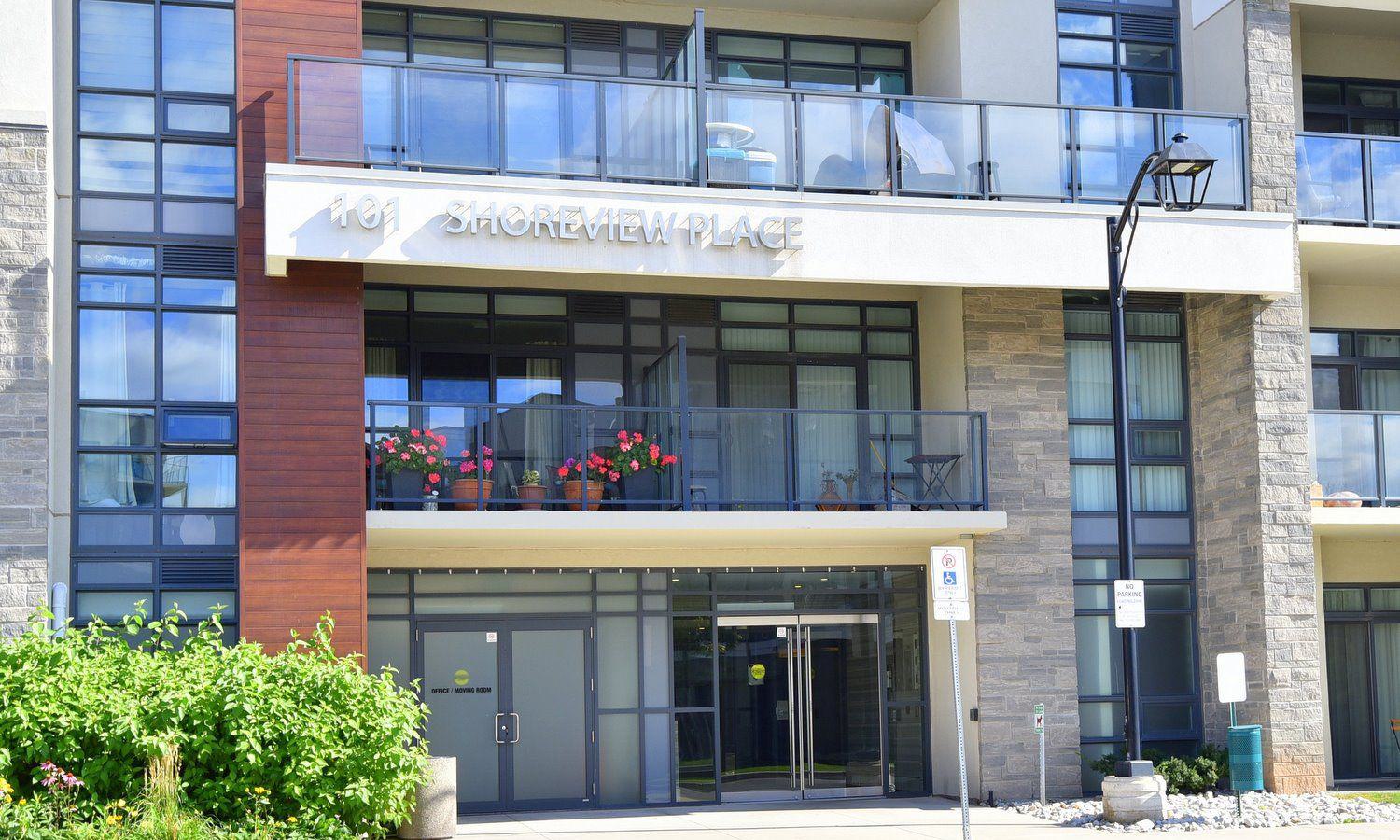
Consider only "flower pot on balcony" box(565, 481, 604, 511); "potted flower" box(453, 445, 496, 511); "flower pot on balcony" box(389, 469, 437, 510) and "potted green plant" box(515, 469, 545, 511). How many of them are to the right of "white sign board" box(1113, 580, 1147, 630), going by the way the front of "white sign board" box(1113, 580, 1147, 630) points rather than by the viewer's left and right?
4

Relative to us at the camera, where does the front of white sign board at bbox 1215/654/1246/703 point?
facing the viewer

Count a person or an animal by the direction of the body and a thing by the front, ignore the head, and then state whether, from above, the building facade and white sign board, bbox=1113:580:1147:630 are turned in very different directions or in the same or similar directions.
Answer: same or similar directions

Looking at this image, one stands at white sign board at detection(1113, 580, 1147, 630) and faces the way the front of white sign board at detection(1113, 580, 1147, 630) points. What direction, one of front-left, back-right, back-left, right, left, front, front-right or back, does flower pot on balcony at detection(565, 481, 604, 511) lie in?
right

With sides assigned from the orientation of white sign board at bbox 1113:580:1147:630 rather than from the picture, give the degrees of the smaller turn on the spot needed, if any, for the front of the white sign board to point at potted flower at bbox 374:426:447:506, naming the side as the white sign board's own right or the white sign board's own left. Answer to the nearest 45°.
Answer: approximately 90° to the white sign board's own right

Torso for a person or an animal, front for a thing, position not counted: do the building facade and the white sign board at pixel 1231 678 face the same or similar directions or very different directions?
same or similar directions

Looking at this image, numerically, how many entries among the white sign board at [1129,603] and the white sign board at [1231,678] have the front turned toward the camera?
2

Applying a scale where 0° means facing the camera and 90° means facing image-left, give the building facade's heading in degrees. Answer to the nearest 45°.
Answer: approximately 0°

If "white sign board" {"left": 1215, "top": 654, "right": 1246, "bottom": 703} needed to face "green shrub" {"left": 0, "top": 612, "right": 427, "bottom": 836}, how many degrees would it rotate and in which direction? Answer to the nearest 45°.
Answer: approximately 45° to its right

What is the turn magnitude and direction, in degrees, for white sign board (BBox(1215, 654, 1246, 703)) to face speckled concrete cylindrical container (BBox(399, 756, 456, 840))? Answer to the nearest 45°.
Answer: approximately 45° to its right

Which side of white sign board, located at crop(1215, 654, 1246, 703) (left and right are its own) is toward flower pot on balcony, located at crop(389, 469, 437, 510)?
right

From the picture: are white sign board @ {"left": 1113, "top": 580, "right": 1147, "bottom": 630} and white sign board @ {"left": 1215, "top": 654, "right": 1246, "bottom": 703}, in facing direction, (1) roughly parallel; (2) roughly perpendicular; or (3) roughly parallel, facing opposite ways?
roughly parallel

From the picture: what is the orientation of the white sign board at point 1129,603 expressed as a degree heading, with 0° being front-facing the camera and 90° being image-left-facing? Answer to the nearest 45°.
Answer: approximately 0°

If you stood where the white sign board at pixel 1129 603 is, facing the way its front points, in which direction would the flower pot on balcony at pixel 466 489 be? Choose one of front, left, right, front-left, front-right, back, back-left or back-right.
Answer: right
